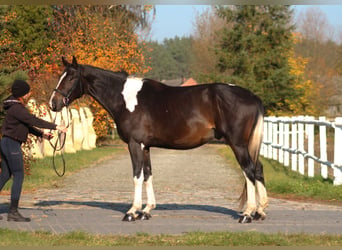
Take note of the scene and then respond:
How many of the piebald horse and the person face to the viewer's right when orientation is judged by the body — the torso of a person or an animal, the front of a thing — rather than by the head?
1

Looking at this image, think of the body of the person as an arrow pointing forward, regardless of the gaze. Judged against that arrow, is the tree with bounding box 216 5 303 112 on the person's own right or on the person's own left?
on the person's own left

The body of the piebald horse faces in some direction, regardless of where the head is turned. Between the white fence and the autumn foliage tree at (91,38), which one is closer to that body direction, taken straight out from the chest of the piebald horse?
the autumn foliage tree

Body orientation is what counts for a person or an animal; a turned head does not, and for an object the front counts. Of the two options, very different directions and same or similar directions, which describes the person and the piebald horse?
very different directions

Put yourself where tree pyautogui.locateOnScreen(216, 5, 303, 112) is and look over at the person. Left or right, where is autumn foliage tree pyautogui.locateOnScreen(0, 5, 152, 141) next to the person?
right

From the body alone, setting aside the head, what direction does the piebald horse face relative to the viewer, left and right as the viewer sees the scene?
facing to the left of the viewer

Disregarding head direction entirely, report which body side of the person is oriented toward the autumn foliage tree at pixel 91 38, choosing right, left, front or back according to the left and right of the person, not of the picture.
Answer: left

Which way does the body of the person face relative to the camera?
to the viewer's right

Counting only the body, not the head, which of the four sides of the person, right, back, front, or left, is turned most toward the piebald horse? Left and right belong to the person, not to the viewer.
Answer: front
